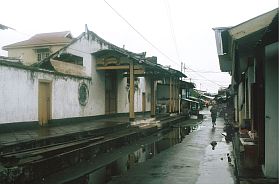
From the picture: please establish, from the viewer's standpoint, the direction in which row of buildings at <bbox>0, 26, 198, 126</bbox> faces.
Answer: facing the viewer and to the right of the viewer
